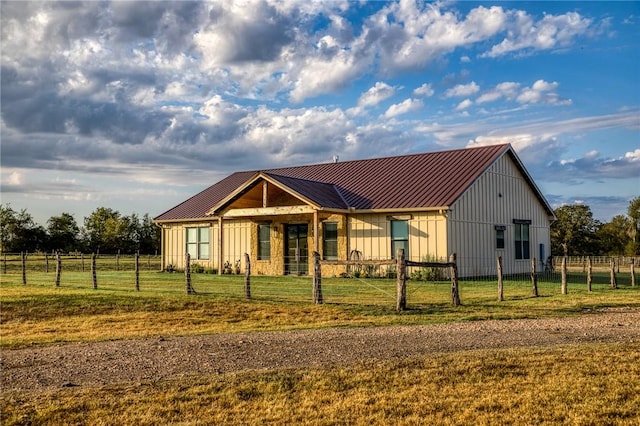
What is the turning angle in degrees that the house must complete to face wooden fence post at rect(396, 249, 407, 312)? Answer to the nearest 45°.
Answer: approximately 45° to its left

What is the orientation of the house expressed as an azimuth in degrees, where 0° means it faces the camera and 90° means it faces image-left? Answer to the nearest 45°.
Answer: approximately 45°
